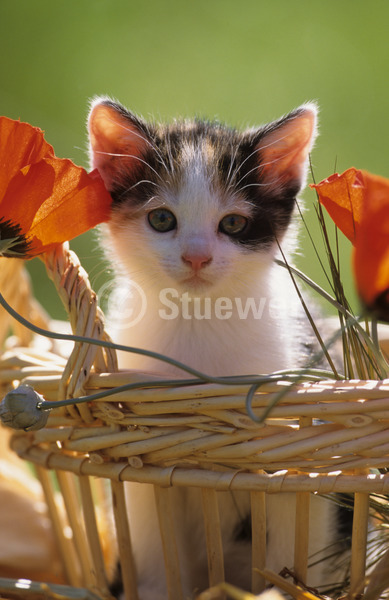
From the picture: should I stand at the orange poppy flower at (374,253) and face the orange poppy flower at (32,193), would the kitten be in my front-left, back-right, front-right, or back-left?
front-right

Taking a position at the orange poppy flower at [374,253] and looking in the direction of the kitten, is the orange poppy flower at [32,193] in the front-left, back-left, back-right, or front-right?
front-left

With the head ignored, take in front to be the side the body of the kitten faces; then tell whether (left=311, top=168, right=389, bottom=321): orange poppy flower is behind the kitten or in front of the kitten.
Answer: in front

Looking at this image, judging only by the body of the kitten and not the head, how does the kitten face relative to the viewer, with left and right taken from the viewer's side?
facing the viewer
